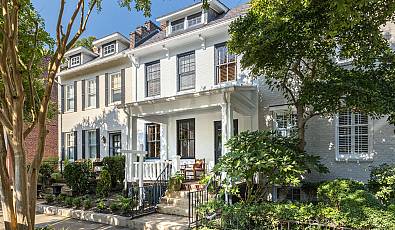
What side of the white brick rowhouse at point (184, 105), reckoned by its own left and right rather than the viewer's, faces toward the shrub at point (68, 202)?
front

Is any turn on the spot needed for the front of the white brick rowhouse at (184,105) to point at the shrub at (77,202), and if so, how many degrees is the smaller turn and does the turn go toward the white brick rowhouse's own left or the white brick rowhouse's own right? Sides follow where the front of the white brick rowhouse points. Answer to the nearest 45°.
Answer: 0° — it already faces it

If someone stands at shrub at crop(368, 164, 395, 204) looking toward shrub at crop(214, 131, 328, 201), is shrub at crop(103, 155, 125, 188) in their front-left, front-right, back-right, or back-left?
front-right

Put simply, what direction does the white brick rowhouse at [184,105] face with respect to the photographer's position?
facing the viewer and to the left of the viewer

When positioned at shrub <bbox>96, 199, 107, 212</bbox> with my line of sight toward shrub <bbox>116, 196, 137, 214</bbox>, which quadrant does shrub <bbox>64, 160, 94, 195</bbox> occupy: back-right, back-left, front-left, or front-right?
back-left

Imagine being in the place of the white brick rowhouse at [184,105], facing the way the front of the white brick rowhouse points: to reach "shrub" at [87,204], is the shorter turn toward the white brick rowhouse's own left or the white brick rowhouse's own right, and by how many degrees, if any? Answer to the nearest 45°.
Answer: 0° — it already faces it
